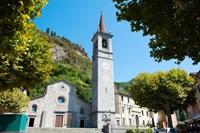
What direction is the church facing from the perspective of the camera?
toward the camera

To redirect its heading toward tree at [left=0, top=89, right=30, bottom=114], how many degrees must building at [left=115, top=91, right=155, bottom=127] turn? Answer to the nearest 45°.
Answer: approximately 90° to its right

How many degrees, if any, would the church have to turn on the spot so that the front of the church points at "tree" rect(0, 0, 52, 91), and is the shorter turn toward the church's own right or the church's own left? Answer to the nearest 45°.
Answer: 0° — it already faces it

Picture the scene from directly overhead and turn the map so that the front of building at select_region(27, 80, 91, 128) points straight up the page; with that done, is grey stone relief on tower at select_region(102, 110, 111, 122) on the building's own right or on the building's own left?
on the building's own left

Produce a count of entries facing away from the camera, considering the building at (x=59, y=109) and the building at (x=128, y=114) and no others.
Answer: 0

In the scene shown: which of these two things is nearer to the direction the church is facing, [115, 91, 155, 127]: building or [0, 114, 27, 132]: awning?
the awning

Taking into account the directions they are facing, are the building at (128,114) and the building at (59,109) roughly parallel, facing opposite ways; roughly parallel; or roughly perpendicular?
roughly parallel

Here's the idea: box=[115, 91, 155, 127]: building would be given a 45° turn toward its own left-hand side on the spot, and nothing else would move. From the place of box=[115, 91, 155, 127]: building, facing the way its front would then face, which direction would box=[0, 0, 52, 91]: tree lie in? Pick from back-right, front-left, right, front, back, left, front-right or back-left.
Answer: right

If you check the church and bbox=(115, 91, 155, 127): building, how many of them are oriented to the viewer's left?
0

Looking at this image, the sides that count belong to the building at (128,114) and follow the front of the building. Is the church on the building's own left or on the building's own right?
on the building's own right

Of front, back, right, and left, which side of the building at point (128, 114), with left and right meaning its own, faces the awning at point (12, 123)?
right
